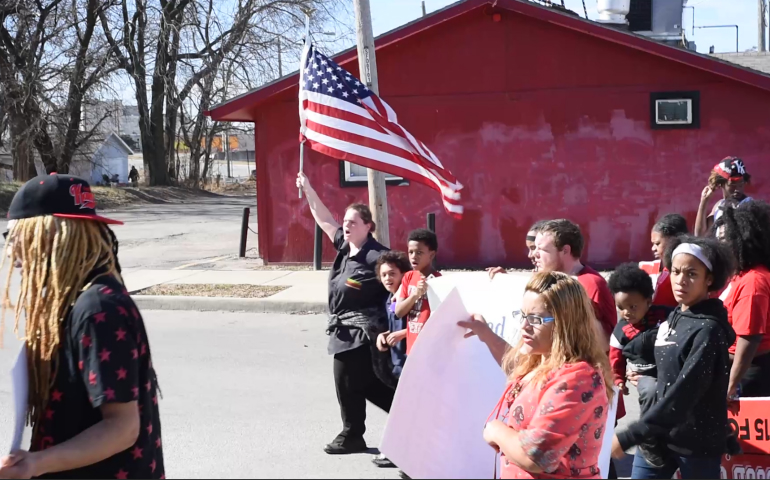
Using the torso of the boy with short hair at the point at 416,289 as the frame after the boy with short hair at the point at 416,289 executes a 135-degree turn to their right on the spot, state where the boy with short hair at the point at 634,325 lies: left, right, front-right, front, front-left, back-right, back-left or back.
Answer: back-right

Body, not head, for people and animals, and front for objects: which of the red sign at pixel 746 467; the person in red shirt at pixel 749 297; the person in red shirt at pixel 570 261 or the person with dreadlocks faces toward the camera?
the red sign

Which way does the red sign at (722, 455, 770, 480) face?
toward the camera

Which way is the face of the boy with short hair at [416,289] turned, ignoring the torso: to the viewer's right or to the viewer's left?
to the viewer's left

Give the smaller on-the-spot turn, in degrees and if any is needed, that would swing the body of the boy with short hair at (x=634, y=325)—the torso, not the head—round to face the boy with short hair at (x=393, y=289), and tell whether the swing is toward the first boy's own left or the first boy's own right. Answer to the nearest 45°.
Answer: approximately 90° to the first boy's own right

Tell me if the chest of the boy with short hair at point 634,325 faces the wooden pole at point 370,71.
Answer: no

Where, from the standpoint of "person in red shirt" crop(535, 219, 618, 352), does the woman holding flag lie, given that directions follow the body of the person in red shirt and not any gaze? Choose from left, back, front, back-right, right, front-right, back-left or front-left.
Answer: front-right

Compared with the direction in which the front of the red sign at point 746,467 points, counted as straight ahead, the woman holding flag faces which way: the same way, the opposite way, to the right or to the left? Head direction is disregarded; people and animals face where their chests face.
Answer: the same way

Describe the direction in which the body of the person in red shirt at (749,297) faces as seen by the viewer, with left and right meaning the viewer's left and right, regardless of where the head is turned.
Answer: facing to the left of the viewer

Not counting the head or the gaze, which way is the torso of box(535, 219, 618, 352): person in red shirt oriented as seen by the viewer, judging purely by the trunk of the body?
to the viewer's left

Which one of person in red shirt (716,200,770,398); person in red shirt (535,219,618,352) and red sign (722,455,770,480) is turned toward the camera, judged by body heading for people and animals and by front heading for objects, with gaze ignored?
the red sign

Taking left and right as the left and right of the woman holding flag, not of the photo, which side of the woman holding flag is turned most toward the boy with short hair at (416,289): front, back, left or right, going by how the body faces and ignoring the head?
left

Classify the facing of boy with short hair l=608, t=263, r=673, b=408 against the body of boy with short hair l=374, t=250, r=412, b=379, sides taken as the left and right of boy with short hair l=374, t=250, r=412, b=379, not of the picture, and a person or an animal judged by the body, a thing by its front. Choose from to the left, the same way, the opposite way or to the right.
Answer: the same way

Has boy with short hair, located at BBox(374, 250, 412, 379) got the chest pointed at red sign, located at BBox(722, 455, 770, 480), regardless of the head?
no

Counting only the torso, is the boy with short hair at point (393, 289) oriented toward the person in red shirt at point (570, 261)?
no

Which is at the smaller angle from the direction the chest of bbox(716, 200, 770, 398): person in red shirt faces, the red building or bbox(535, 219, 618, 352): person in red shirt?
the person in red shirt
